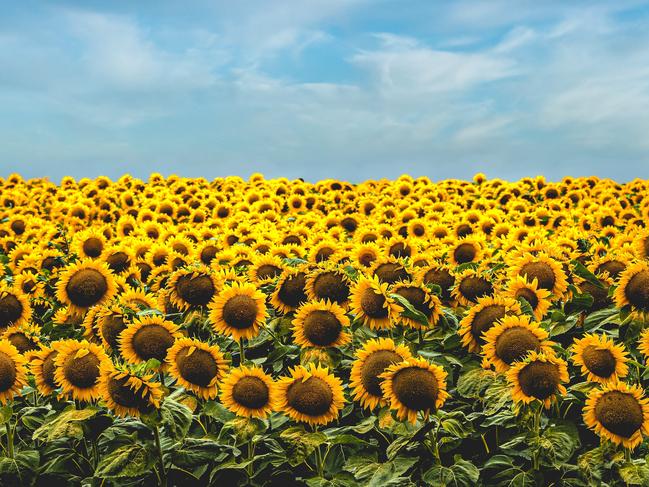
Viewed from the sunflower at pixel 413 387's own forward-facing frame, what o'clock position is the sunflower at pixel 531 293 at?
the sunflower at pixel 531 293 is roughly at 7 o'clock from the sunflower at pixel 413 387.

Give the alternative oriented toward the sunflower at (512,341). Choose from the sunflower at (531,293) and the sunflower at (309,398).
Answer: the sunflower at (531,293)

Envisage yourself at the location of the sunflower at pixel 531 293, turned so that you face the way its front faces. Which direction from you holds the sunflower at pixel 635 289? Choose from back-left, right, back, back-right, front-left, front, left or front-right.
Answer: left

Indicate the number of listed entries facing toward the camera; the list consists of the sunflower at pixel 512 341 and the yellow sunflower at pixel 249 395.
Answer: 2

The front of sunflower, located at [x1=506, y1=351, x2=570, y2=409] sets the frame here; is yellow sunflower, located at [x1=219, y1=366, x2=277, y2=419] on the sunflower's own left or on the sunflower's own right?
on the sunflower's own right

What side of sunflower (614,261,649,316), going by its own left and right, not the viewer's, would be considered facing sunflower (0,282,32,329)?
right

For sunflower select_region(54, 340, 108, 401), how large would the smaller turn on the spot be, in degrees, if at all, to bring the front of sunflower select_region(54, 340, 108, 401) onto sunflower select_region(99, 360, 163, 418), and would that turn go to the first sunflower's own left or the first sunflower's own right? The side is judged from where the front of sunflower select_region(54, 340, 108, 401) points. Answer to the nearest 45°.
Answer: approximately 45° to the first sunflower's own left

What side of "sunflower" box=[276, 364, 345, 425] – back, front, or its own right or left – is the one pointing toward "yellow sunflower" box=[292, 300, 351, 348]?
back

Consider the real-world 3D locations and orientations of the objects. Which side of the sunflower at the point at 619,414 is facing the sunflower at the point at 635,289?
back

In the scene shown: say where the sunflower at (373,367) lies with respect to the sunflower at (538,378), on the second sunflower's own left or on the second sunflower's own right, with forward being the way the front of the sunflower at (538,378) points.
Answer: on the second sunflower's own right

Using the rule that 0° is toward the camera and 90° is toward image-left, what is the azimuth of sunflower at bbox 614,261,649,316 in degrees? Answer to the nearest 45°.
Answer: approximately 0°
